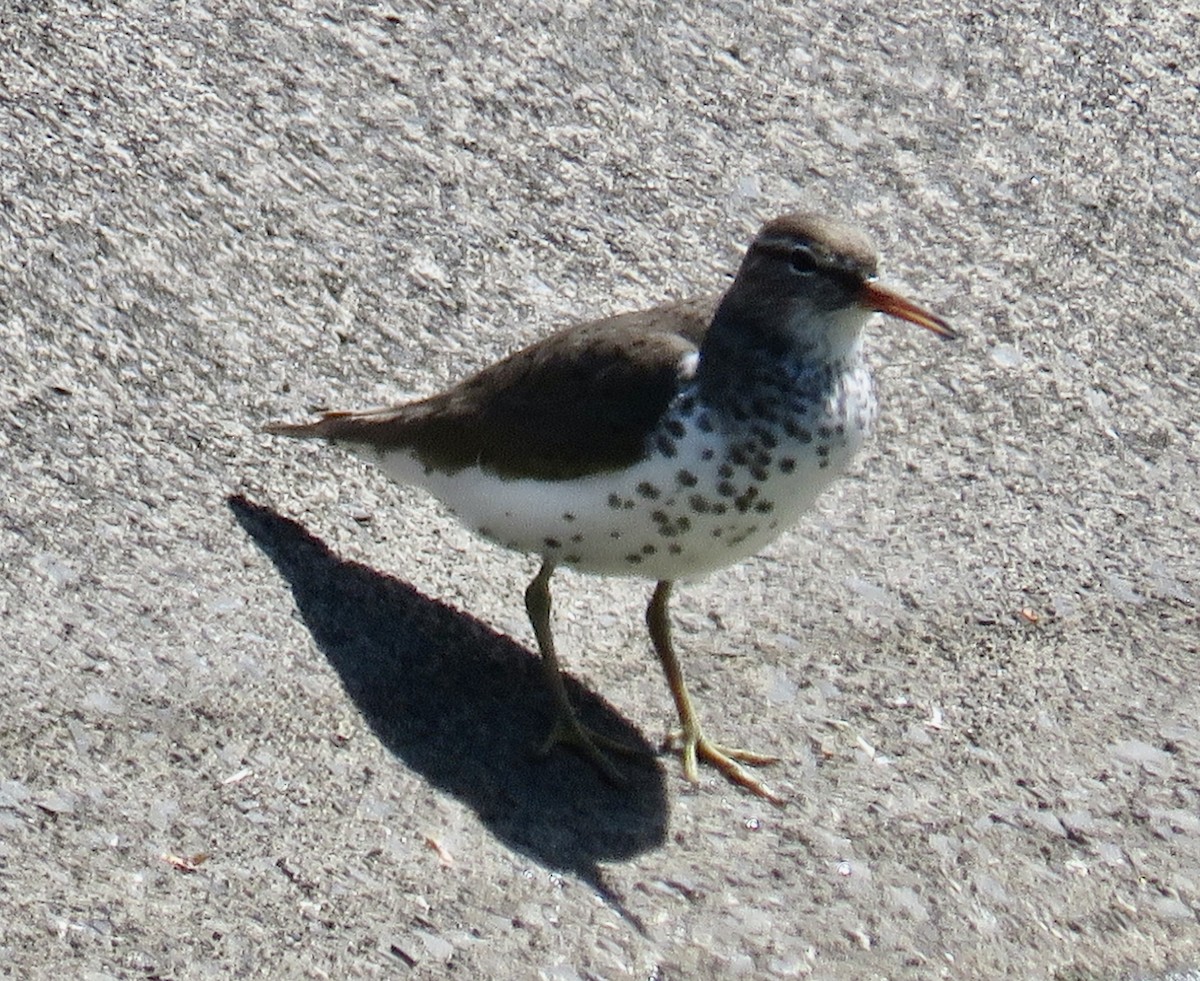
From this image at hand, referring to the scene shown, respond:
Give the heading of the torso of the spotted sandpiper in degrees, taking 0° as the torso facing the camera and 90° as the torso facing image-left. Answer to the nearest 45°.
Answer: approximately 315°
